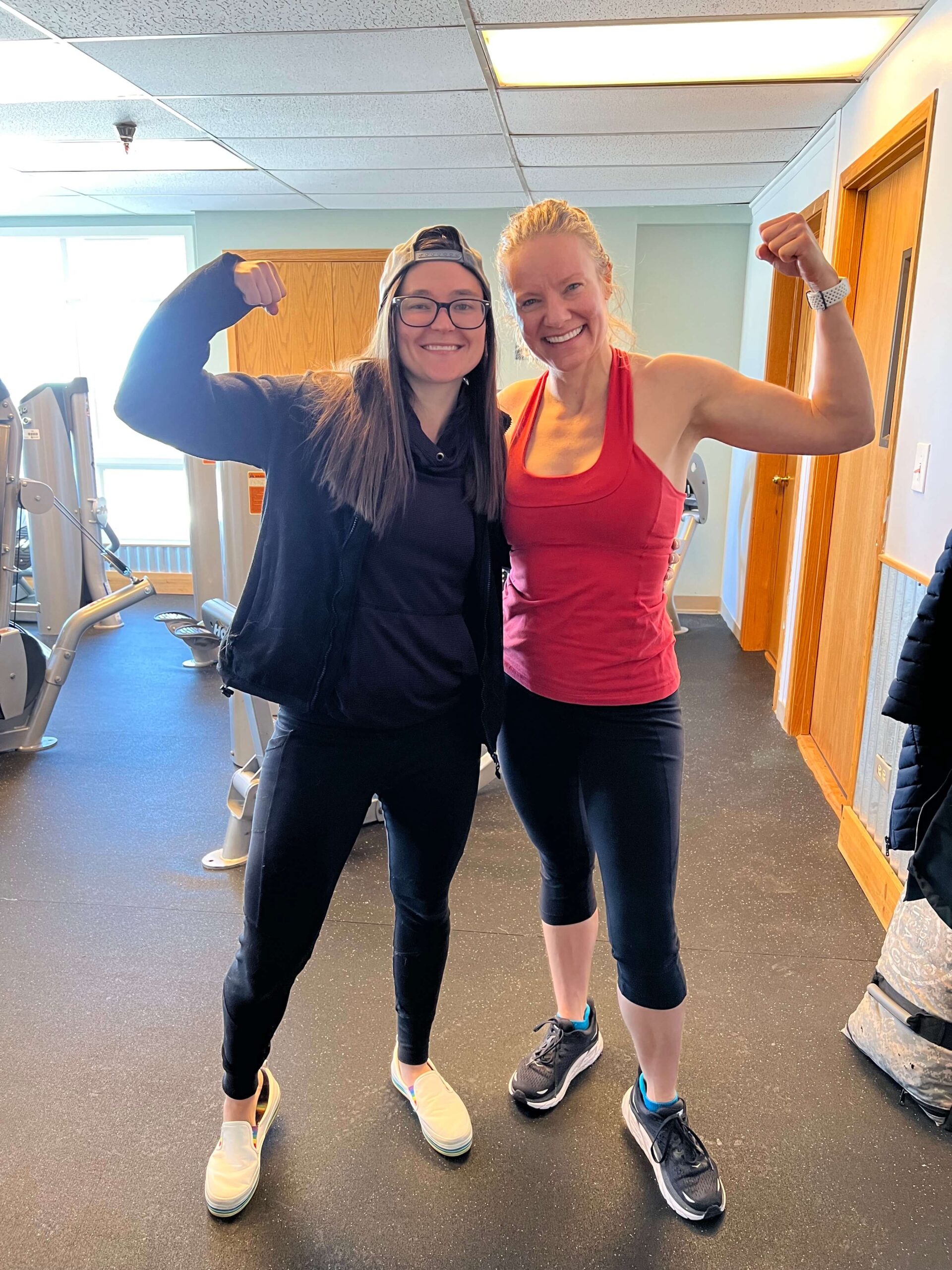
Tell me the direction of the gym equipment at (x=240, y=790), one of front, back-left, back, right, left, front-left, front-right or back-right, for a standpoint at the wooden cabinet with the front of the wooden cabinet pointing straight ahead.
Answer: front

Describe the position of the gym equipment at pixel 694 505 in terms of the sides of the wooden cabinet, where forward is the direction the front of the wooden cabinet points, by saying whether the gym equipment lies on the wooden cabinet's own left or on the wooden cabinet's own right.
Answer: on the wooden cabinet's own left

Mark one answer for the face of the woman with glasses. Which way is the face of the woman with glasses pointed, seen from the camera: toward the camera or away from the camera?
toward the camera

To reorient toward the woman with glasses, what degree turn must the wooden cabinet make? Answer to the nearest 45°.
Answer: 0° — it already faces them

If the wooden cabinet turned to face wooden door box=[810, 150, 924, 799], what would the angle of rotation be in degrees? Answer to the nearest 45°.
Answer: approximately 45° to its left

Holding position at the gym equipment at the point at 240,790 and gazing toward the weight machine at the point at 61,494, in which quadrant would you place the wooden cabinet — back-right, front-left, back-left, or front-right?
front-right

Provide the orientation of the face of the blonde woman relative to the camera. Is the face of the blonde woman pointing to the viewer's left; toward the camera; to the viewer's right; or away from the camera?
toward the camera

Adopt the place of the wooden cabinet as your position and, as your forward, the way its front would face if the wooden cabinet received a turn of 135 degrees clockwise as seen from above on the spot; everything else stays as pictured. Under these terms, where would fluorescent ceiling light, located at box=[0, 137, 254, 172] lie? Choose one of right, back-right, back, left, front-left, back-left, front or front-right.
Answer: left

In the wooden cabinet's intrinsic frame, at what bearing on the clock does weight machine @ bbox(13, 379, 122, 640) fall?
The weight machine is roughly at 2 o'clock from the wooden cabinet.

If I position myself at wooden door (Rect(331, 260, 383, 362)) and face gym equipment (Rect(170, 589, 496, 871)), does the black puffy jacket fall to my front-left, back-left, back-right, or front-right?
front-left

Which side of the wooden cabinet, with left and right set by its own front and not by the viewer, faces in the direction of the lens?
front

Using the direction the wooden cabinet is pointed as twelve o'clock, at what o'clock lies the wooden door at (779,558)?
The wooden door is roughly at 10 o'clock from the wooden cabinet.

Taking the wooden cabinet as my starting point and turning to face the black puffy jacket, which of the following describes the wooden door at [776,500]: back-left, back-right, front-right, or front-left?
front-left

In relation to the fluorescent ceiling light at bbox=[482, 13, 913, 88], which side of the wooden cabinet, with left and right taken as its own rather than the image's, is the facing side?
front

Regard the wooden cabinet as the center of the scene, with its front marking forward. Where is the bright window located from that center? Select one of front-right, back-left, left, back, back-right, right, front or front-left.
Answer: back-right
